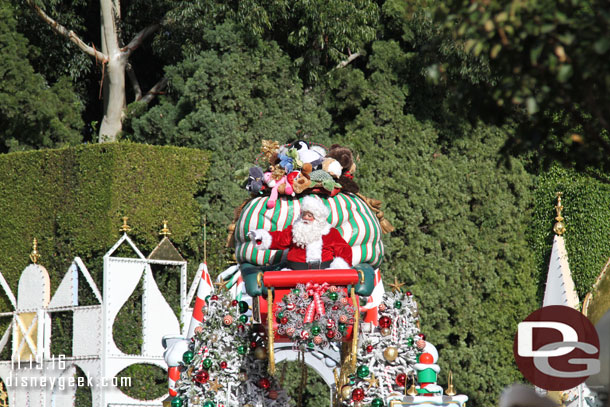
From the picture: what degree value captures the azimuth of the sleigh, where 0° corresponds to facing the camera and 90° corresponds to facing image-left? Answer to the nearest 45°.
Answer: approximately 0°

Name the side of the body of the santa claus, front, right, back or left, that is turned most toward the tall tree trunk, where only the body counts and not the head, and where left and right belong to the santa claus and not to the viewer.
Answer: back

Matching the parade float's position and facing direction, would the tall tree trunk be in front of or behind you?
behind

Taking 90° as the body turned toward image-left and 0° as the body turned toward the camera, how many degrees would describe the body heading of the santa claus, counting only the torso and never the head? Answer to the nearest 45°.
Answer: approximately 0°

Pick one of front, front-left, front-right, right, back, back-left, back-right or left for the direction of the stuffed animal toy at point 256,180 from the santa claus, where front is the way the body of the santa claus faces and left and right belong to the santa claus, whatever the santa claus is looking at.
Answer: back-right
